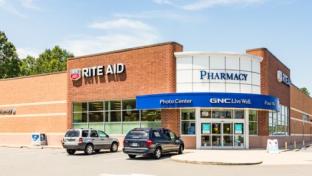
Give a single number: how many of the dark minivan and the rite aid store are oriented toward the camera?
1

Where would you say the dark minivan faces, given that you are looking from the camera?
facing away from the viewer and to the right of the viewer

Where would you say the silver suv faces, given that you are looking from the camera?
facing away from the viewer and to the right of the viewer

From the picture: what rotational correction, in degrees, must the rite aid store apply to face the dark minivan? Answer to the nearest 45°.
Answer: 0° — it already faces it

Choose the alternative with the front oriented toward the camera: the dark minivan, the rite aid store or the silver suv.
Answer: the rite aid store
